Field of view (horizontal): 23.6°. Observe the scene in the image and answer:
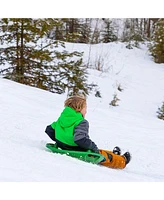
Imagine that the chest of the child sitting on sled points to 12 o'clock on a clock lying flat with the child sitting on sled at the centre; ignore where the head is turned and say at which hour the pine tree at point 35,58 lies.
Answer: The pine tree is roughly at 10 o'clock from the child sitting on sled.

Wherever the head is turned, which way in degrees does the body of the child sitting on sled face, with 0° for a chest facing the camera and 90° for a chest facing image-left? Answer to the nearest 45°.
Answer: approximately 225°

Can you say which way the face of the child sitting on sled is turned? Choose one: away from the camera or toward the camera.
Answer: away from the camera

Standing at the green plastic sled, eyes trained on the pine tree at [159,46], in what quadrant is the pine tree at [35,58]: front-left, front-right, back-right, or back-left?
front-left

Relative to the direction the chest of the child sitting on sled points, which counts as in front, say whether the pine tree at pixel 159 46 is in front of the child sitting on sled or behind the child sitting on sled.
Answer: in front
